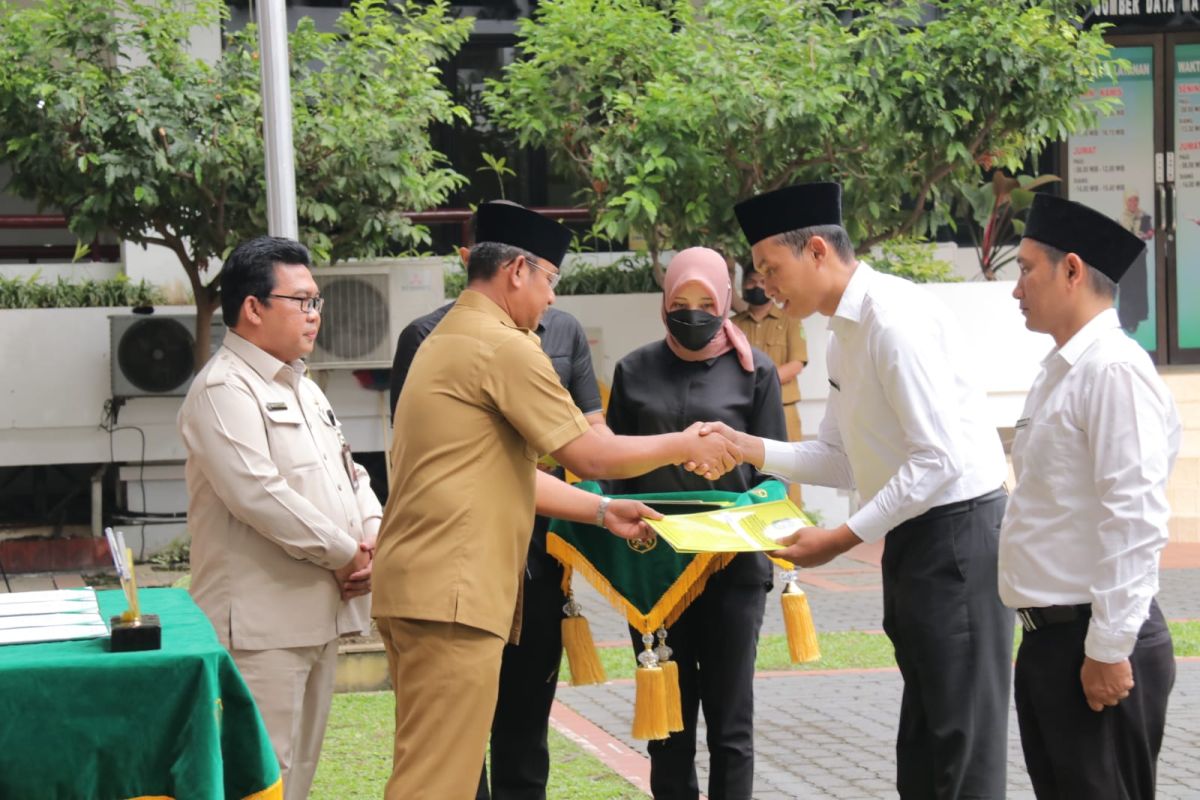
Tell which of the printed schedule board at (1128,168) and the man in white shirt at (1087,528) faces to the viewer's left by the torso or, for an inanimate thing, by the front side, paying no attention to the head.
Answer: the man in white shirt

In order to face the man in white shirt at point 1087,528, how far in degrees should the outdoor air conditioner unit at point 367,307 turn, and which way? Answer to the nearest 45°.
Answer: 0° — it already faces them

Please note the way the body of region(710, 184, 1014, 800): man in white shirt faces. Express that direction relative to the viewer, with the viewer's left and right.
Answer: facing to the left of the viewer

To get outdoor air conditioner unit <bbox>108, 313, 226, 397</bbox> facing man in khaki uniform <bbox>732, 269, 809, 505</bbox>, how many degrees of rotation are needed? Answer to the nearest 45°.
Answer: approximately 90° to its left

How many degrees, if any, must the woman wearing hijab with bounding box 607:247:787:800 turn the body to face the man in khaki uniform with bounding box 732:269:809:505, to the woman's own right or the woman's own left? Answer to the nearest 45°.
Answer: approximately 180°

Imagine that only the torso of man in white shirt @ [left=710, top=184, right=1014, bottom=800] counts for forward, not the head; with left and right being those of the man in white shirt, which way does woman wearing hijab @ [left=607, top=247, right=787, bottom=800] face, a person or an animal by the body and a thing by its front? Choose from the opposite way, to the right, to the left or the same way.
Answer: to the left

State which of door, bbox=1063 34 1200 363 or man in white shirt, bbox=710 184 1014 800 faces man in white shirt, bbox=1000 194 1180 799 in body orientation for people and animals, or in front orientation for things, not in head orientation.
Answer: the door

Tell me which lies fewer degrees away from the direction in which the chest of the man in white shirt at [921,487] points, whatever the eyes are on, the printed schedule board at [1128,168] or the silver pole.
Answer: the silver pole

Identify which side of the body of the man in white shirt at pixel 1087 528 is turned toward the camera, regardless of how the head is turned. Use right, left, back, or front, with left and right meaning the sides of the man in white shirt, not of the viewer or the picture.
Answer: left

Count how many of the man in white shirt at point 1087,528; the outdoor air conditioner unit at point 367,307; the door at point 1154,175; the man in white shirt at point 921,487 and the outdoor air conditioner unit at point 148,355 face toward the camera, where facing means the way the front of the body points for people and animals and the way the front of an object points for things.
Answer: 3

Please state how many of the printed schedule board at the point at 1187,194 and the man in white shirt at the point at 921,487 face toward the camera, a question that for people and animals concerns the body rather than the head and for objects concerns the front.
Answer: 1

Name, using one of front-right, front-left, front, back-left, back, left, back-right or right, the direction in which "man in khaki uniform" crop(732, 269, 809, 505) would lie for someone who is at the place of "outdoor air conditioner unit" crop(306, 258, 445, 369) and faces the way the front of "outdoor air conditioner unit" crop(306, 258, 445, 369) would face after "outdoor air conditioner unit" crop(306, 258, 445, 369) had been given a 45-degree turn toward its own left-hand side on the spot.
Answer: front-left

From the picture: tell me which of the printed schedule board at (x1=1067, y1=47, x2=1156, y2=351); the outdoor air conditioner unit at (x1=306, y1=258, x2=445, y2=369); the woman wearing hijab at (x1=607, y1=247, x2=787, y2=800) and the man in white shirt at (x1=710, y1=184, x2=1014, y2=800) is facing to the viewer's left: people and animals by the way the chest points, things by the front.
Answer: the man in white shirt

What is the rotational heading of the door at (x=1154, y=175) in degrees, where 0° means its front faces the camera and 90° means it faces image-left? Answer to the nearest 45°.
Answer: approximately 0°
